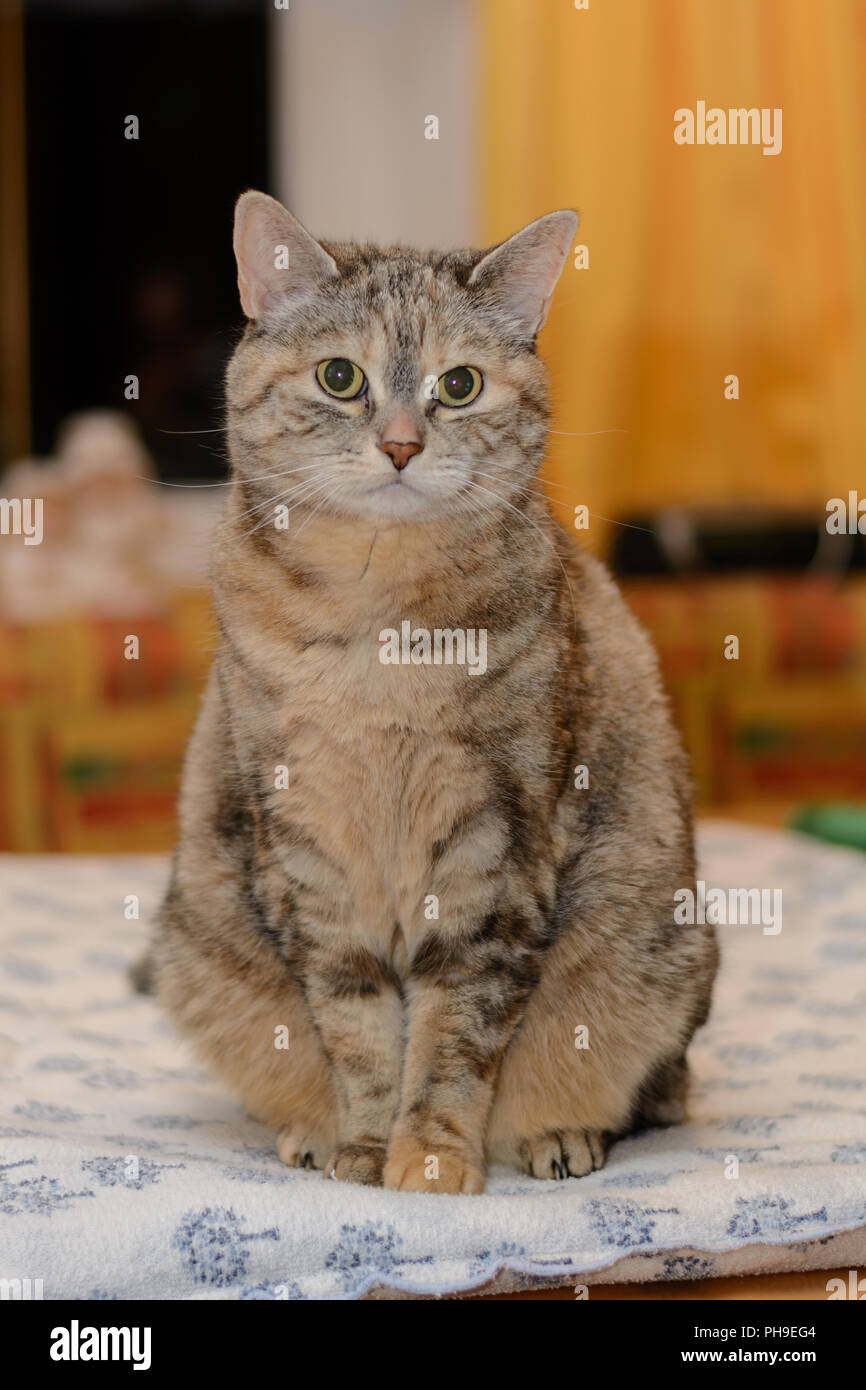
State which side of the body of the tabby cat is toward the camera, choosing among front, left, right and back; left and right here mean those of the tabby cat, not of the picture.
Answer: front
